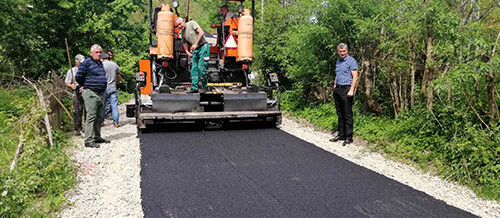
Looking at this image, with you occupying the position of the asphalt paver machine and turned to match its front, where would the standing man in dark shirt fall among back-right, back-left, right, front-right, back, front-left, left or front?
back-left

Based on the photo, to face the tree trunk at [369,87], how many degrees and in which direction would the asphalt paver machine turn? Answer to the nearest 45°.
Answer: approximately 90° to its right

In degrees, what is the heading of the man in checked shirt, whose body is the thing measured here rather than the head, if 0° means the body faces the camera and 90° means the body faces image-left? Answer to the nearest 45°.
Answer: approximately 45°

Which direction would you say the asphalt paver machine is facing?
away from the camera

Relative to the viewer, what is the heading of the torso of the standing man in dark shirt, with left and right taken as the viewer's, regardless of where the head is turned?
facing the viewer and to the right of the viewer

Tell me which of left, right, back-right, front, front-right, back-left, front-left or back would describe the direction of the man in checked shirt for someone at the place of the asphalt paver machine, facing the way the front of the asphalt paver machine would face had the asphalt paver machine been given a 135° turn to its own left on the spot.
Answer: left

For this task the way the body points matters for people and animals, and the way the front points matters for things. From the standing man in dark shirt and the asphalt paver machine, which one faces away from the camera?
the asphalt paver machine
